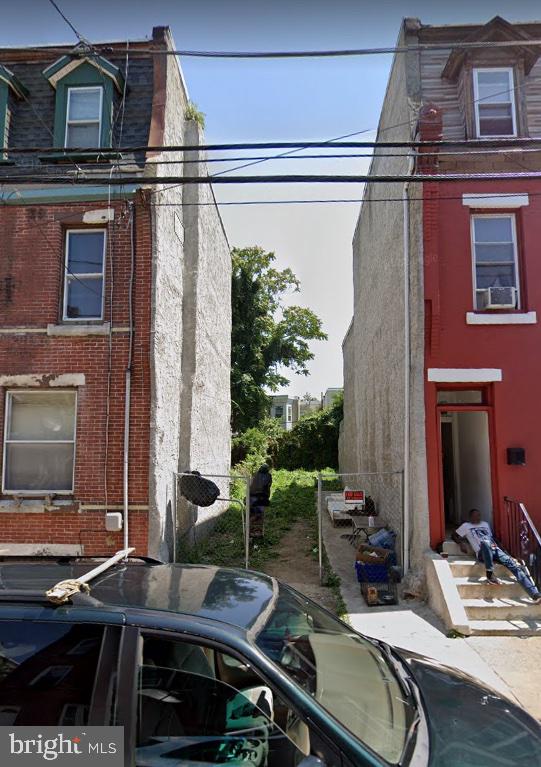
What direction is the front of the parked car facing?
to the viewer's right

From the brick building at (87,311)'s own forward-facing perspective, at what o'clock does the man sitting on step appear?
The man sitting on step is roughly at 10 o'clock from the brick building.

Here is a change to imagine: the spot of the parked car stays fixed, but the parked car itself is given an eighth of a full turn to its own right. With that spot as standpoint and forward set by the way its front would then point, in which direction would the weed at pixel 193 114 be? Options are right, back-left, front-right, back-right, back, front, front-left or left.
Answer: back-left

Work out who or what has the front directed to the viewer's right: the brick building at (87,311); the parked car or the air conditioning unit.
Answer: the parked car

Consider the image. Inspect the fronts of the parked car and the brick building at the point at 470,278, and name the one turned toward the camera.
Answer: the brick building

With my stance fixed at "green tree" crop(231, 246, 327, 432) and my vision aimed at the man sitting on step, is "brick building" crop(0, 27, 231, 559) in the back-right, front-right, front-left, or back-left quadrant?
front-right

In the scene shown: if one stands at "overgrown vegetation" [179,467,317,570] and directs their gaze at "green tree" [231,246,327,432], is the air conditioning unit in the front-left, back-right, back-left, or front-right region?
back-right

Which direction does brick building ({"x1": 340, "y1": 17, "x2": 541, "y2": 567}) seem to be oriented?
toward the camera

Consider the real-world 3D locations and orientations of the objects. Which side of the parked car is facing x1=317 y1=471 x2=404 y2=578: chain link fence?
left

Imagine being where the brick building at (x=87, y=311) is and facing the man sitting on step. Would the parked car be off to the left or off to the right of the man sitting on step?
right

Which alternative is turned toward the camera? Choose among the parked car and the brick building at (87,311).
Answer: the brick building

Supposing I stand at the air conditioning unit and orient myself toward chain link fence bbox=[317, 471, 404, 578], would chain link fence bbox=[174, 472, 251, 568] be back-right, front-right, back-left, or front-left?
front-left

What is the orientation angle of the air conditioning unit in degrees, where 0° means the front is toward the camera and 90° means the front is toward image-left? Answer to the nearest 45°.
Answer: approximately 0°

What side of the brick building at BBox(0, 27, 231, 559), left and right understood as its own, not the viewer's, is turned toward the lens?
front
